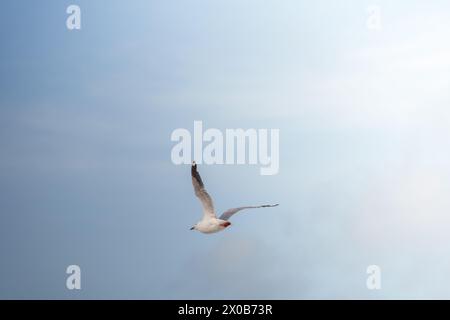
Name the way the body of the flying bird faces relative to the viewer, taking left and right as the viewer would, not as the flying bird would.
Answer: facing away from the viewer and to the left of the viewer
